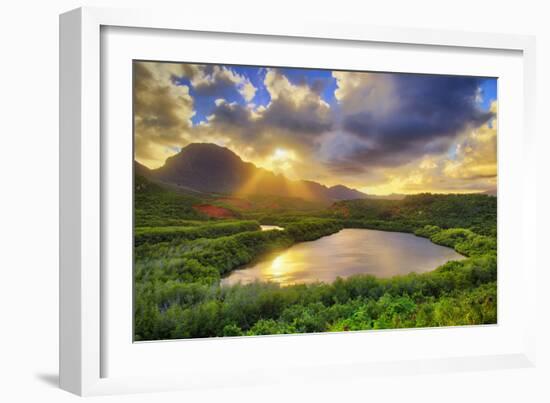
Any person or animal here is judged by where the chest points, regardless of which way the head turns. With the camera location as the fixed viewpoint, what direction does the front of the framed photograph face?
facing the viewer and to the right of the viewer
